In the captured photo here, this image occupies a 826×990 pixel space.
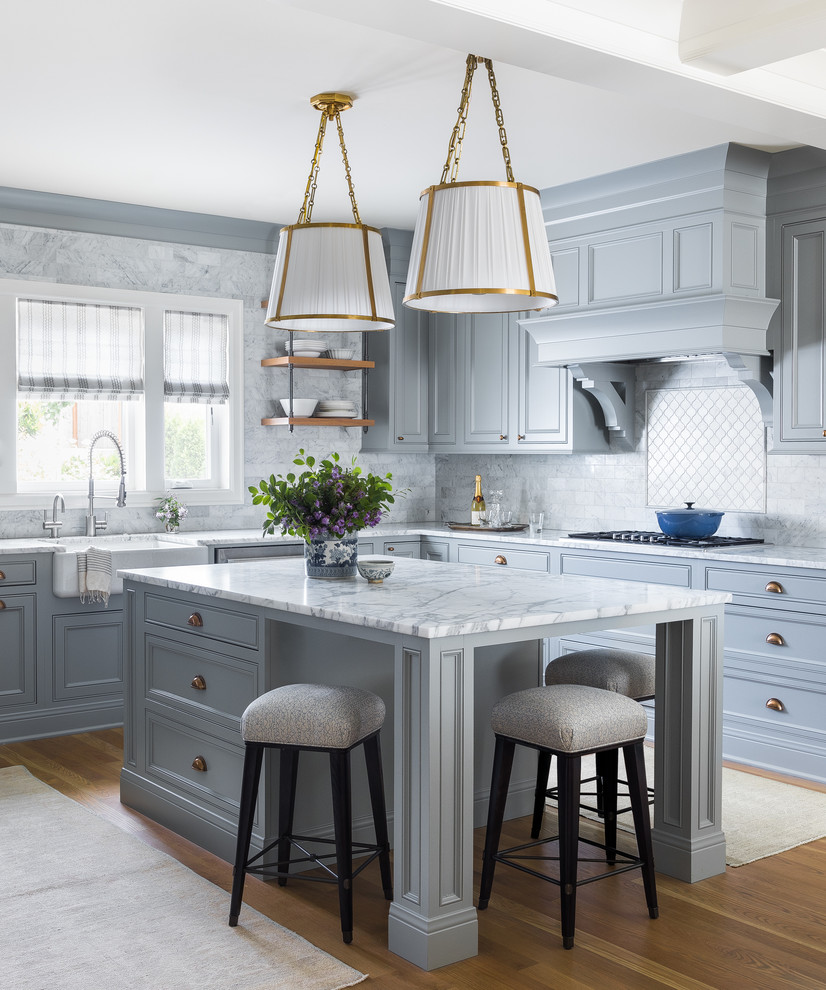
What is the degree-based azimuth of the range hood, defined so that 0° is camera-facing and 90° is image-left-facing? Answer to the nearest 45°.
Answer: approximately 45°

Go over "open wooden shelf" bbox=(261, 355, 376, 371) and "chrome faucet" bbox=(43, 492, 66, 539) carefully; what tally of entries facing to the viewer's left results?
0

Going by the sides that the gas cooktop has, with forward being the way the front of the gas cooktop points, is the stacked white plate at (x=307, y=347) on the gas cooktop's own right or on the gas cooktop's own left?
on the gas cooktop's own right

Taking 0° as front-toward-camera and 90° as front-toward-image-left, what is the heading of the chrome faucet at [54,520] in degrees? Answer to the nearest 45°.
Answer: approximately 315°

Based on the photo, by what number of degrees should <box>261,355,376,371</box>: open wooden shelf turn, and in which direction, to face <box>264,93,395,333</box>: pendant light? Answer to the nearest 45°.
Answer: approximately 45° to its right

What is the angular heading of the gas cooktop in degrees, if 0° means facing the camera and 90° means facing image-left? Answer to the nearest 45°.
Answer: approximately 45°

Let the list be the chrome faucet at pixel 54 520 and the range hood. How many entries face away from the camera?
0

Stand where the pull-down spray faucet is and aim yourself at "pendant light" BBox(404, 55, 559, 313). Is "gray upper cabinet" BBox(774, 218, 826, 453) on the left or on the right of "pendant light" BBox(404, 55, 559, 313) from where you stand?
left
